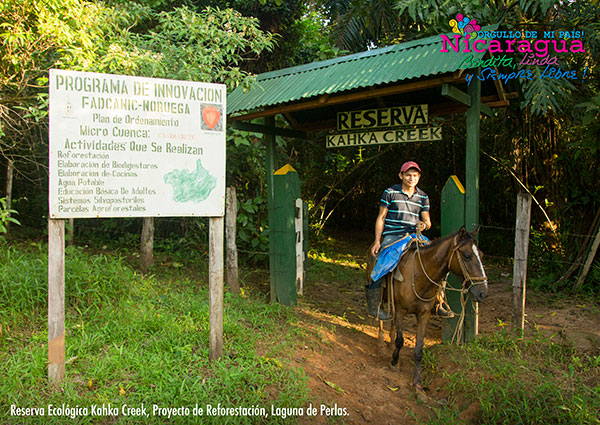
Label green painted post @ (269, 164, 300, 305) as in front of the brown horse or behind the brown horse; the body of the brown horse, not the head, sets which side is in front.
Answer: behind

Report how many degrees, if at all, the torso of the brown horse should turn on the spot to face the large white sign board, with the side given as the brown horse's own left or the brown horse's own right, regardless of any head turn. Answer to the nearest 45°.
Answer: approximately 90° to the brown horse's own right

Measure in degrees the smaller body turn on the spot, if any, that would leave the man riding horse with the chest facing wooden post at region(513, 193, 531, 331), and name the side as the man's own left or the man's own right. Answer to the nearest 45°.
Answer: approximately 45° to the man's own left

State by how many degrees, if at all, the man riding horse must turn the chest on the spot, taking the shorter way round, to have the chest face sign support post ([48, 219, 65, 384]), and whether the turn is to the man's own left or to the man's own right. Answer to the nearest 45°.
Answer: approximately 90° to the man's own right

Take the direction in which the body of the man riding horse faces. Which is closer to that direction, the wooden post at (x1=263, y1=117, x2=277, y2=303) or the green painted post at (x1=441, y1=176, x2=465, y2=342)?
the green painted post

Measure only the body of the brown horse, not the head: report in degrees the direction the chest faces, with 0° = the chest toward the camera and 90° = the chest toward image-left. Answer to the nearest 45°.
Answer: approximately 315°

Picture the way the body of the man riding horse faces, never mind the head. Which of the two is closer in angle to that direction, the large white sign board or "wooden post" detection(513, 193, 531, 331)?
the wooden post

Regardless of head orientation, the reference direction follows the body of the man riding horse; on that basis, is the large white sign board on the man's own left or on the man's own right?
on the man's own right

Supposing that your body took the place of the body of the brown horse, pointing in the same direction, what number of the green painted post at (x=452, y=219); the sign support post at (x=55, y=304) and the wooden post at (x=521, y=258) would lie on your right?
1

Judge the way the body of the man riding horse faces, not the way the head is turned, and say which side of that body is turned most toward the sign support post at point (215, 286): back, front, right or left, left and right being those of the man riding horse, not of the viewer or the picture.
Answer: right

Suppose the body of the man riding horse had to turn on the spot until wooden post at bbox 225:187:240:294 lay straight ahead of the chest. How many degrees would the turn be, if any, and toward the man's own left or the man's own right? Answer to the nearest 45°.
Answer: approximately 135° to the man's own right

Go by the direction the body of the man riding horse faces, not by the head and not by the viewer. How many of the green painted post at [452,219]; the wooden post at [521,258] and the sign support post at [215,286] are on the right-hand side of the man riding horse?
1
